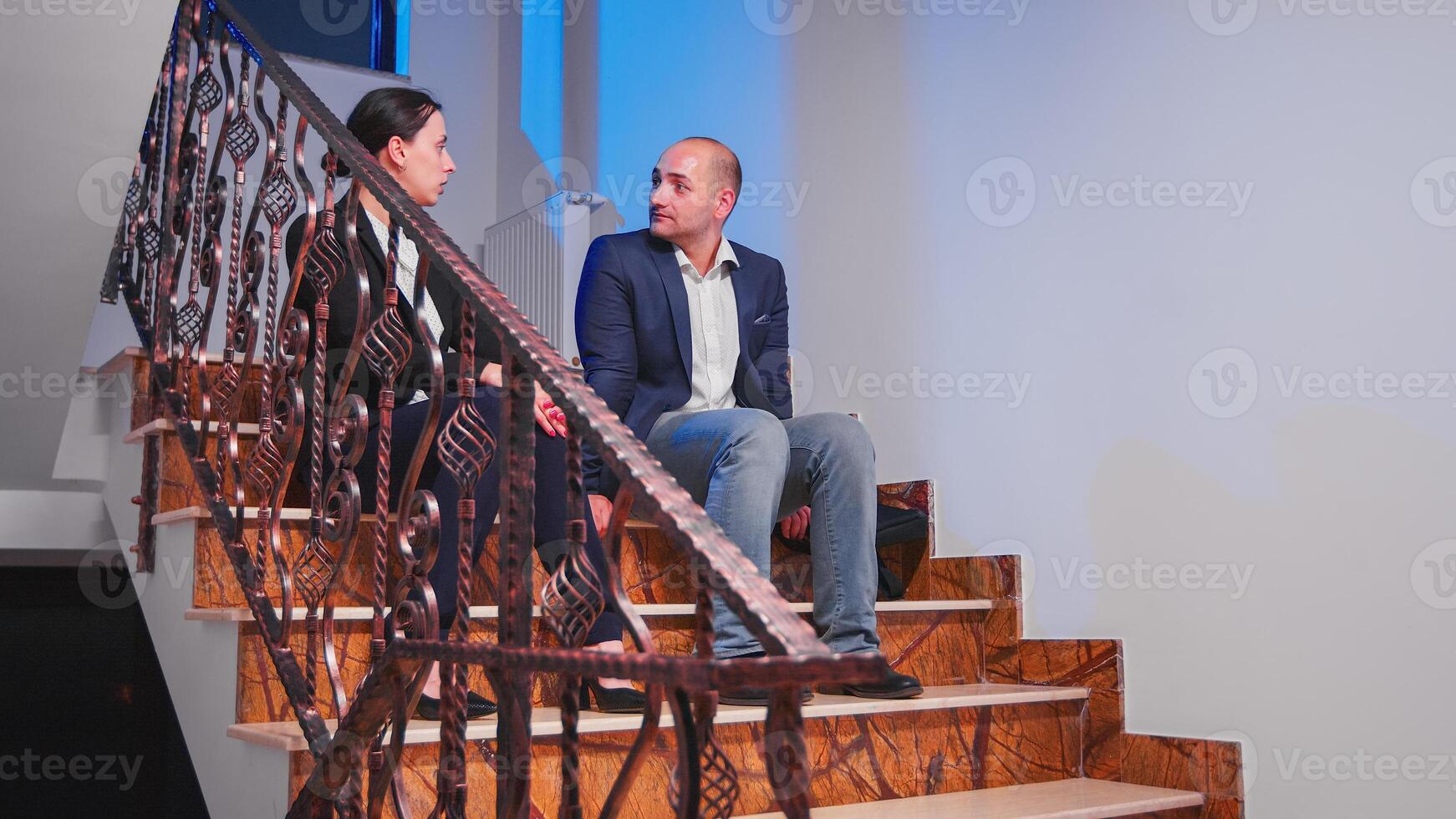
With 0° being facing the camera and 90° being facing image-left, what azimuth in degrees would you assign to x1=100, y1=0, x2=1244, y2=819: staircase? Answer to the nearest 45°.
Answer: approximately 315°

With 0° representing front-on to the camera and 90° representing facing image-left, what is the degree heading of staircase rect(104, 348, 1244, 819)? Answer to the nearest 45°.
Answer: approximately 315°

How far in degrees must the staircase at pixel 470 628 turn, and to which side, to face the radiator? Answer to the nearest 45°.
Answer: approximately 135° to its left

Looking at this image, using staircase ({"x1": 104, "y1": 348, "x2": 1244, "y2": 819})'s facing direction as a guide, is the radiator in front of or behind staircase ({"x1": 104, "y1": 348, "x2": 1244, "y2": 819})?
behind

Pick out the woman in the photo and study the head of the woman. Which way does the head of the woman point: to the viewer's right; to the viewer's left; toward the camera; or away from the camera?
to the viewer's right

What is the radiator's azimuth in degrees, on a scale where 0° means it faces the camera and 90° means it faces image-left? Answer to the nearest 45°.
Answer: approximately 45°
